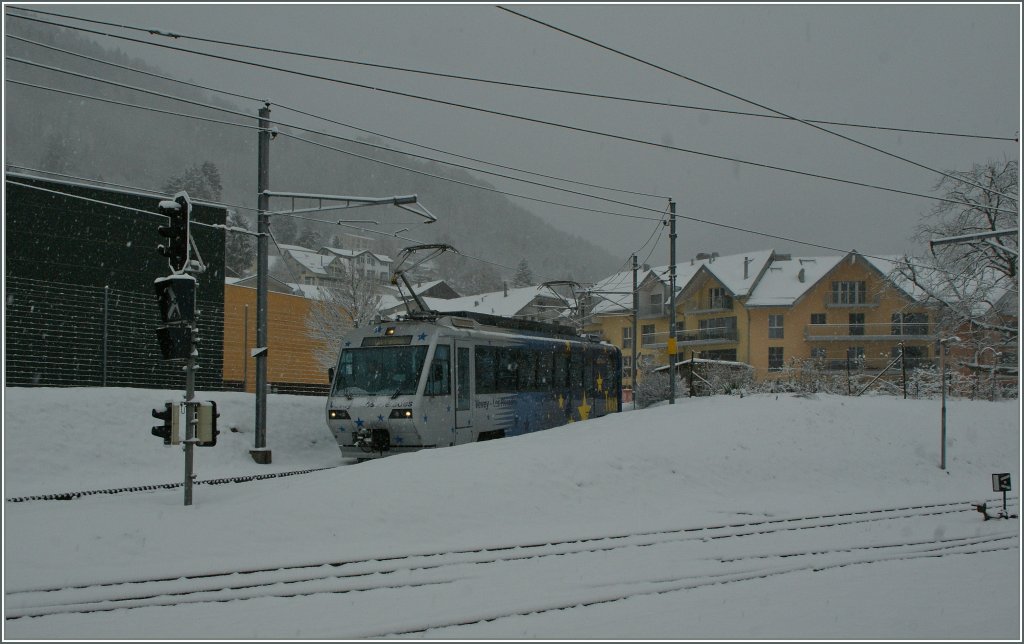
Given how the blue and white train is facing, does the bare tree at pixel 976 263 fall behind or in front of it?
behind

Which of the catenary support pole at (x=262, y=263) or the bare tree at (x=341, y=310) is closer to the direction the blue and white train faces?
the catenary support pole

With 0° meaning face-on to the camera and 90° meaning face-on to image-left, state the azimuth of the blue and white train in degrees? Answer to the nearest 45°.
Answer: approximately 45°

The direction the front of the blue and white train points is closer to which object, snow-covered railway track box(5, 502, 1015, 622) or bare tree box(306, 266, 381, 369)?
the snow-covered railway track

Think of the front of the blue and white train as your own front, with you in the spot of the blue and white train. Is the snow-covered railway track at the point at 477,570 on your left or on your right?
on your left

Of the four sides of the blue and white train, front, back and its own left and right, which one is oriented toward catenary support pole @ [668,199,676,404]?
back
